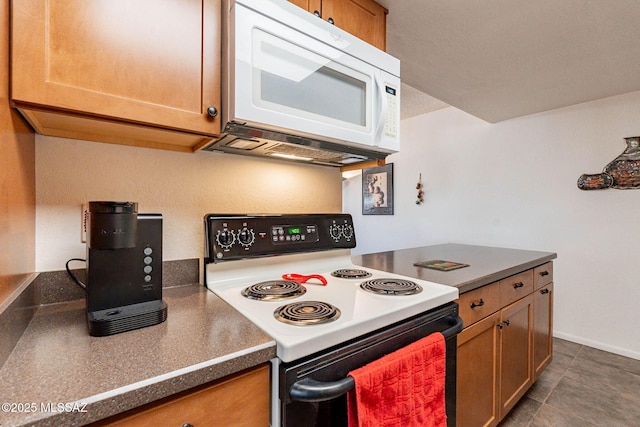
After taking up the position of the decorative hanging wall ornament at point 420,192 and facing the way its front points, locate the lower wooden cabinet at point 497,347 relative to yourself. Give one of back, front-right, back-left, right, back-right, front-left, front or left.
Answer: front-left

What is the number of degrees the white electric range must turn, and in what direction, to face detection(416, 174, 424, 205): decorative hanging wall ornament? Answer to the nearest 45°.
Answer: approximately 90° to its left

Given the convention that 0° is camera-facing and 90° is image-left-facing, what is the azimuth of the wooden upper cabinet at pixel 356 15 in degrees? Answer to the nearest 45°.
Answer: approximately 315°

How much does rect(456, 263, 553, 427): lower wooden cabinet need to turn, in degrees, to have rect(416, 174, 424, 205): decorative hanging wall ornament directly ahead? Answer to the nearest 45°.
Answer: approximately 180°

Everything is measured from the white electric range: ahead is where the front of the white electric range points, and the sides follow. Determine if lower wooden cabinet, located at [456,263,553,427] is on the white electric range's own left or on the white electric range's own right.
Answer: on the white electric range's own left

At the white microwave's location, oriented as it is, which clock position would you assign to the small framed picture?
The small framed picture is roughly at 8 o'clock from the white microwave.

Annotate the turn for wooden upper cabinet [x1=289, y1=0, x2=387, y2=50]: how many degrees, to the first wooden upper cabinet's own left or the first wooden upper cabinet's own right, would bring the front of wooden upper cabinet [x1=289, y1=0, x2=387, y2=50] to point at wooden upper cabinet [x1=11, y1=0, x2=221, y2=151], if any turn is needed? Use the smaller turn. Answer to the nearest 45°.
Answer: approximately 90° to the first wooden upper cabinet's own right

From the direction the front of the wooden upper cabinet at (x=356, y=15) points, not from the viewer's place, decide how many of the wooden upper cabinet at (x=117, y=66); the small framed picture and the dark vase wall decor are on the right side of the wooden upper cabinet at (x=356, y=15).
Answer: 1

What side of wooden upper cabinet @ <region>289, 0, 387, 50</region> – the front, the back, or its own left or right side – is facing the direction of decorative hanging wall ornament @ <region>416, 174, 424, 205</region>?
left

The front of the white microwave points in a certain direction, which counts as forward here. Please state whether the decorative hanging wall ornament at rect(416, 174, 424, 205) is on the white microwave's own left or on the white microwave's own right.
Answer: on the white microwave's own left
